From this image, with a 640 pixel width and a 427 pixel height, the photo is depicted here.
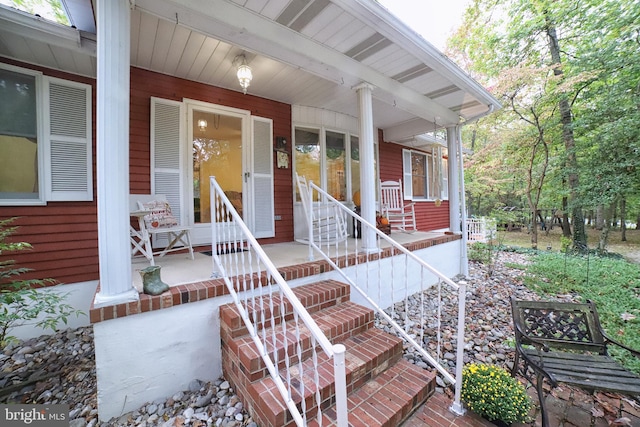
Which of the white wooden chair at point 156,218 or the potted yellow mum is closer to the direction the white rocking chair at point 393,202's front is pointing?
the potted yellow mum

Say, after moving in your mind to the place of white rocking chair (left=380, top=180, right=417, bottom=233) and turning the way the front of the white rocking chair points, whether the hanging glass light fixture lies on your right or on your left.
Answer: on your right

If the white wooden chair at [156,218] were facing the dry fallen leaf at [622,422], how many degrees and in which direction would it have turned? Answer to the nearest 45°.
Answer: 0° — it already faces it

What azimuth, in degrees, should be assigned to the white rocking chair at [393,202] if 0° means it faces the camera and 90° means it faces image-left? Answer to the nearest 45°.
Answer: approximately 315°

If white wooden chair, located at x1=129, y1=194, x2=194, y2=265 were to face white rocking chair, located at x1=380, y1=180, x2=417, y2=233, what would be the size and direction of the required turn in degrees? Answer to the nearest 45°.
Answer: approximately 45° to its left

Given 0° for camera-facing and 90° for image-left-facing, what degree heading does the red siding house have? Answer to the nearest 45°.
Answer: approximately 315°

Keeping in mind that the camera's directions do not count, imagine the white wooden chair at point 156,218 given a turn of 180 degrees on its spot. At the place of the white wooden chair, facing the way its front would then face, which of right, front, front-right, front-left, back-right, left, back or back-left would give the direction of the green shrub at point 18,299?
left

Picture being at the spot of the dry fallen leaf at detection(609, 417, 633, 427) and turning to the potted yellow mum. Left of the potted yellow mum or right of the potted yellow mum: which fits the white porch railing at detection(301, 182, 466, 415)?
right
